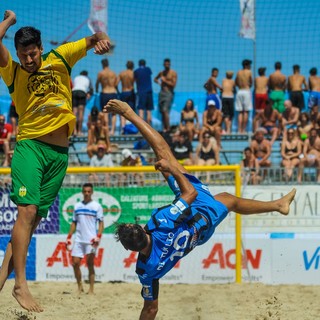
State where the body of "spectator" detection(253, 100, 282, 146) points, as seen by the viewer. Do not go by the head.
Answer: toward the camera

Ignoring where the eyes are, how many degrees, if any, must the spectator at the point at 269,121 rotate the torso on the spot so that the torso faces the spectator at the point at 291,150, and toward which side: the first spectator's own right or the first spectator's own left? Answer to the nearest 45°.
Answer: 0° — they already face them

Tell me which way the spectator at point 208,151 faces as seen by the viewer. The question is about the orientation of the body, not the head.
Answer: toward the camera

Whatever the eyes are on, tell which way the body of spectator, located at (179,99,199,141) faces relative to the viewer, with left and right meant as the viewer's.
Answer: facing the viewer

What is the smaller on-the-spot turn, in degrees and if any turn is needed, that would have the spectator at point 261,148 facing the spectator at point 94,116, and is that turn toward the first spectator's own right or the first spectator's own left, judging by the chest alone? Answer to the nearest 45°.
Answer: approximately 90° to the first spectator's own right
